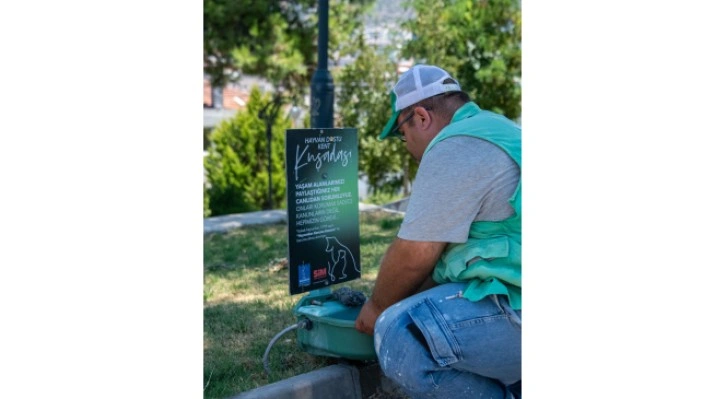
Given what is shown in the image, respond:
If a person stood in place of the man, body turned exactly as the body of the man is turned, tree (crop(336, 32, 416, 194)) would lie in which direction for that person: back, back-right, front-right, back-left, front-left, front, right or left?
right

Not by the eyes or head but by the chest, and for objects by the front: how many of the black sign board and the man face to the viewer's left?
1

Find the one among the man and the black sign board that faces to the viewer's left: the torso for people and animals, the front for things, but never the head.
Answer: the man

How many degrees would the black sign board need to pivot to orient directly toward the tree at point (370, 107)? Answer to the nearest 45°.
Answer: approximately 135° to its left

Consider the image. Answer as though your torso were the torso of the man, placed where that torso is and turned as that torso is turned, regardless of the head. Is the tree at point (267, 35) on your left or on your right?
on your right

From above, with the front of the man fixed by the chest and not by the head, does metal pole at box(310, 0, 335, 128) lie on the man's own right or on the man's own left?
on the man's own right

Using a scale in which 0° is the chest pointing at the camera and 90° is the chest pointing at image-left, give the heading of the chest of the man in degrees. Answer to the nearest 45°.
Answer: approximately 90°

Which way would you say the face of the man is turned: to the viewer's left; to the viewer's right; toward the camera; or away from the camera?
to the viewer's left

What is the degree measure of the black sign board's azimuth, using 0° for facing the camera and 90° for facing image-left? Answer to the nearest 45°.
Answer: approximately 315°

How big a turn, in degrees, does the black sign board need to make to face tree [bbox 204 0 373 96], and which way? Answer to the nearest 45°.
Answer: approximately 135° to its left

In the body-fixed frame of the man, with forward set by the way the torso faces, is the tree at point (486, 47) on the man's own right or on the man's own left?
on the man's own right
